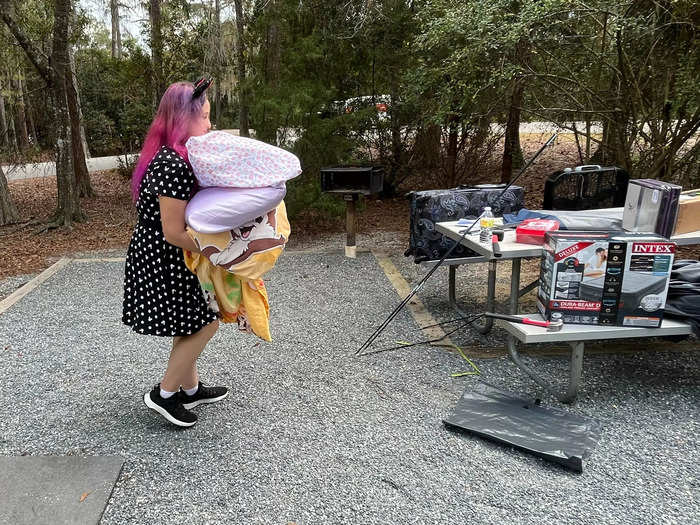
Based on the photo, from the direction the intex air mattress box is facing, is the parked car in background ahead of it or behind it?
behind

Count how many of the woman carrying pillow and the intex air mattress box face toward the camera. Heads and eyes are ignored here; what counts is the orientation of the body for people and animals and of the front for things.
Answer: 1

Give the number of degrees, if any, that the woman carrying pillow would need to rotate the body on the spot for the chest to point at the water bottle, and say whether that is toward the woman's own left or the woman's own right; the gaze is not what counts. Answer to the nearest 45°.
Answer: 0° — they already face it

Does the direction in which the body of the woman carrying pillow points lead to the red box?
yes

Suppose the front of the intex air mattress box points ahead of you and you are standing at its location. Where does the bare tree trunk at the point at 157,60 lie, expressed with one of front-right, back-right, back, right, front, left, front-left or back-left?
back-right

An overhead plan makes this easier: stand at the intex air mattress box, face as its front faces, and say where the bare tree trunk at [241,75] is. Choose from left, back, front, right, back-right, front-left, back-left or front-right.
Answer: back-right

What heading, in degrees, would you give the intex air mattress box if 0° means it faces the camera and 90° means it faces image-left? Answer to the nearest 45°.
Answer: approximately 0°

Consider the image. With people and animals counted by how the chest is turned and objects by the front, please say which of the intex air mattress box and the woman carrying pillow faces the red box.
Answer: the woman carrying pillow

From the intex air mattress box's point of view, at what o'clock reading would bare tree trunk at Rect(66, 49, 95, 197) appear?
The bare tree trunk is roughly at 4 o'clock from the intex air mattress box.

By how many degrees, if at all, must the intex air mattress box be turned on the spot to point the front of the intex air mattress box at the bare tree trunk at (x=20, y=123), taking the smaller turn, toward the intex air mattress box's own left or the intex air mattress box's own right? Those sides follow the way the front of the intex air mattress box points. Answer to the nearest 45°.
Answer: approximately 135° to the intex air mattress box's own right

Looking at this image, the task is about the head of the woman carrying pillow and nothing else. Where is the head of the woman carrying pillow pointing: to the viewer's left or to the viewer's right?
to the viewer's right

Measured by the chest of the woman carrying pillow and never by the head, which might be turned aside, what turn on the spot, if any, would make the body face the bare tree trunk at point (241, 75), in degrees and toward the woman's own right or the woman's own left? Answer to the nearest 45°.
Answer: approximately 90° to the woman's own left

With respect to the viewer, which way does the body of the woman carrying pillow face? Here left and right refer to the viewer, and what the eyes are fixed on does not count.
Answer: facing to the right of the viewer
